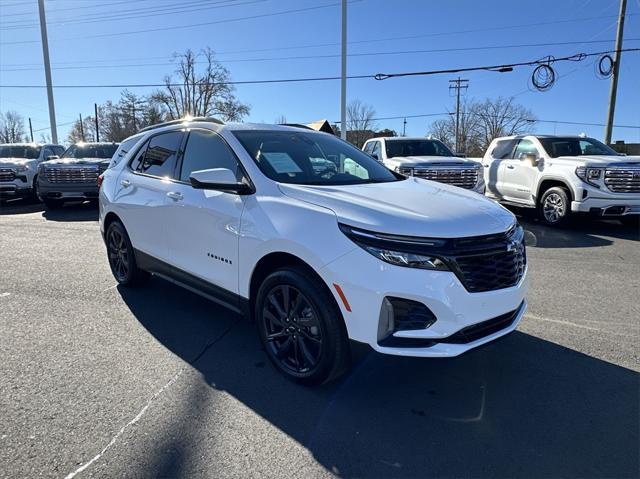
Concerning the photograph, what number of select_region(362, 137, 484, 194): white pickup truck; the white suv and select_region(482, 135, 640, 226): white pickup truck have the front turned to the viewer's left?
0

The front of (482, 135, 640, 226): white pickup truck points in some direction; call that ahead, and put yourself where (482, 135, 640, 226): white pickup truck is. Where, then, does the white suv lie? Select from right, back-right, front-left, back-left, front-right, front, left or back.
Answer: front-right

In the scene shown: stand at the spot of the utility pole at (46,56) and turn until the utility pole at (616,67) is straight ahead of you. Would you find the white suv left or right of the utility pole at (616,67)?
right

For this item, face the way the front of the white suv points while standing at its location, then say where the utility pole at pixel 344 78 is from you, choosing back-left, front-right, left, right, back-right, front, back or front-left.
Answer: back-left

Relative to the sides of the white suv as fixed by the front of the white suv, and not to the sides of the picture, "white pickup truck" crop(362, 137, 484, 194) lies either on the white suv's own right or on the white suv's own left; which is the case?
on the white suv's own left

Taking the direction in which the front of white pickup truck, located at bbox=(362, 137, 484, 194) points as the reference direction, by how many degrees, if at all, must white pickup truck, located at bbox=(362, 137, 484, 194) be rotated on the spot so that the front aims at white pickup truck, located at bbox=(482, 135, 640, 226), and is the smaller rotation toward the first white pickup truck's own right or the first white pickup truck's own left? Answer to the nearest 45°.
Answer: approximately 45° to the first white pickup truck's own left

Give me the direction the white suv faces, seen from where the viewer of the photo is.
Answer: facing the viewer and to the right of the viewer

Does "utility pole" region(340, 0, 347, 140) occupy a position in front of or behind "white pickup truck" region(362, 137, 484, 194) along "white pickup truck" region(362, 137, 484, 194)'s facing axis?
behind

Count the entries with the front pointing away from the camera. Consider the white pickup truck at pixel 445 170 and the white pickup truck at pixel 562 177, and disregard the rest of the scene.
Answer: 0

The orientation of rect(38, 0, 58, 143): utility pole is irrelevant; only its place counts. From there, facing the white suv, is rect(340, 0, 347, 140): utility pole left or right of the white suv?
left

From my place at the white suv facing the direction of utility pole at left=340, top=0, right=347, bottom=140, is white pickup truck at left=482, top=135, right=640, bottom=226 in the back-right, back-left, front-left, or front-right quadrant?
front-right

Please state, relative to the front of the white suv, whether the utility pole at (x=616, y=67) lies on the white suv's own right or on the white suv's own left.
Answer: on the white suv's own left
